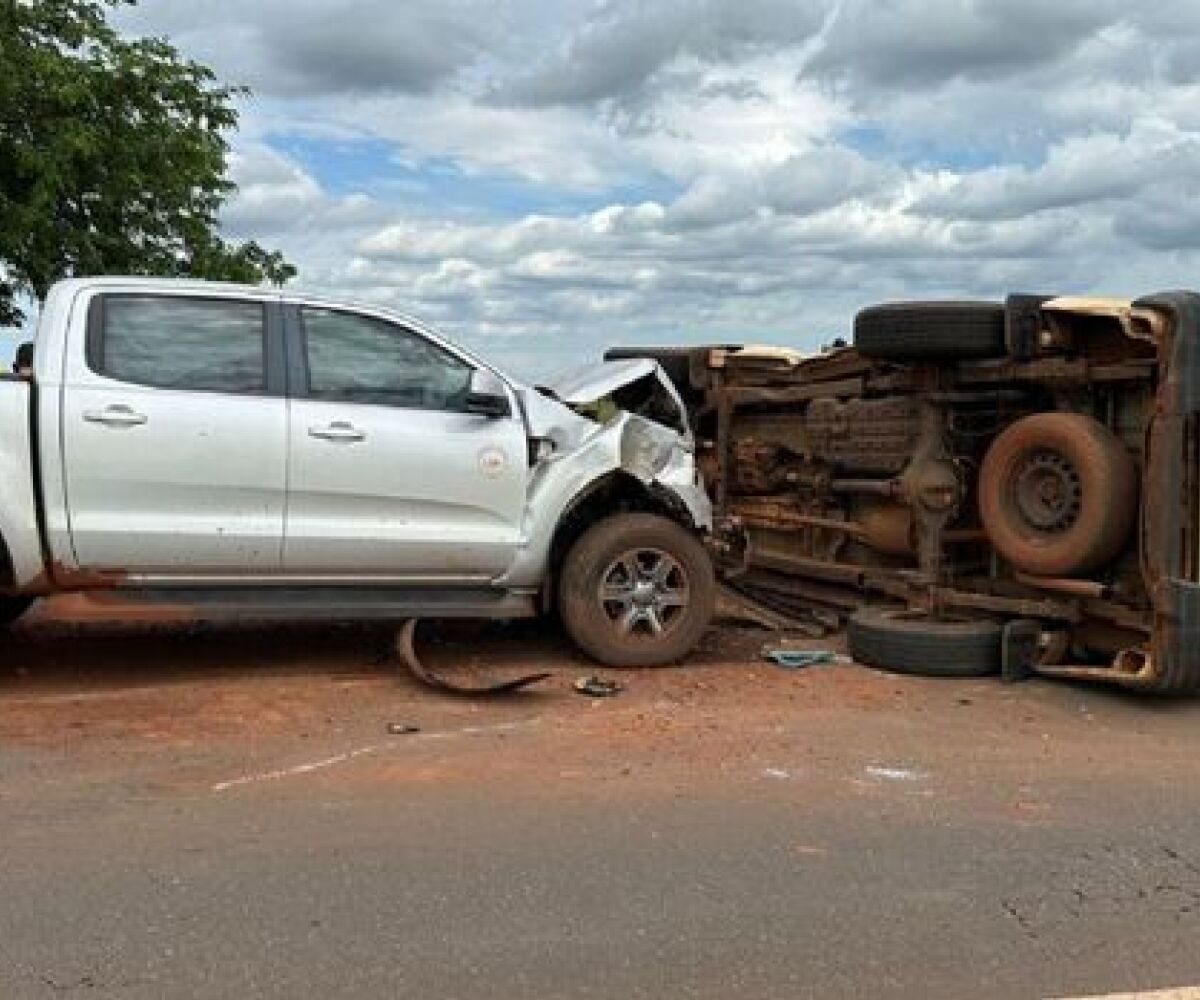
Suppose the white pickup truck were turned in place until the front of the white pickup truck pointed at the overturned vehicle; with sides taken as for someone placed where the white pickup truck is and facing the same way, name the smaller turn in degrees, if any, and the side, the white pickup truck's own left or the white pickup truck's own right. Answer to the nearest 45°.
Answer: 0° — it already faces it

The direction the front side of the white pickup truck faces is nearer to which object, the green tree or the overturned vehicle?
the overturned vehicle

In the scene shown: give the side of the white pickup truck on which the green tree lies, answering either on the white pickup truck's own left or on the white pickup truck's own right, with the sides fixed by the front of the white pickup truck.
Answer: on the white pickup truck's own left

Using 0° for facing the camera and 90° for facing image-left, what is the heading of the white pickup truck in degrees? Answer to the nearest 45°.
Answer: approximately 270°
